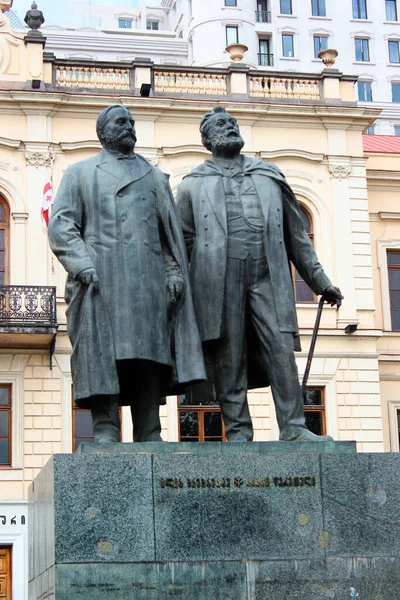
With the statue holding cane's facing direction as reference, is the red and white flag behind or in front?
behind

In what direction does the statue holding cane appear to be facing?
toward the camera
